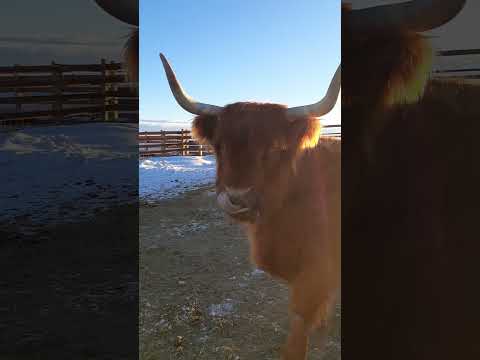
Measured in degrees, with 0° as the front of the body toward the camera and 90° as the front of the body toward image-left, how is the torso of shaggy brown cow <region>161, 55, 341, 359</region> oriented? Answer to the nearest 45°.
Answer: approximately 45°
